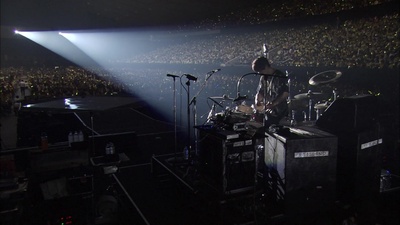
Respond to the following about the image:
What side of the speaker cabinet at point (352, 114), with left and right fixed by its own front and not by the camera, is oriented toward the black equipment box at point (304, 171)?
left

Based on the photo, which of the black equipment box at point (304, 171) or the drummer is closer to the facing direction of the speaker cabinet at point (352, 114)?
the drummer

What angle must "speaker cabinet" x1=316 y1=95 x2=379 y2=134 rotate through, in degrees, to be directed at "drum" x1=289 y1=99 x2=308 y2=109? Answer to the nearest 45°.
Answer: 0° — it already faces it

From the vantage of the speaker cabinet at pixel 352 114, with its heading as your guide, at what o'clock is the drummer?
The drummer is roughly at 11 o'clock from the speaker cabinet.

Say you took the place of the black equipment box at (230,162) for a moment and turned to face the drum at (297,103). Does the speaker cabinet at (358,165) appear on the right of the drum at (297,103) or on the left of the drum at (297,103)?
right

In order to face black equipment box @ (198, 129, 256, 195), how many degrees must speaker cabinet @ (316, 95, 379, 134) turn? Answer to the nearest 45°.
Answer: approximately 90° to its left

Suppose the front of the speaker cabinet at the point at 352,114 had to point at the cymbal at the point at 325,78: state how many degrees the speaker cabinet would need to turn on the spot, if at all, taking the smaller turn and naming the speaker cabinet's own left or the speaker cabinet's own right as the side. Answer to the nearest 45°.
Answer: approximately 45° to the speaker cabinet's own right

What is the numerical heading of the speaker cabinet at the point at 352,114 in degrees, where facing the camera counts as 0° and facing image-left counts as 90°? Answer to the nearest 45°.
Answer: approximately 135°

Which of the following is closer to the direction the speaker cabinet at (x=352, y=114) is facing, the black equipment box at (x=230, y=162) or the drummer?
the drummer
